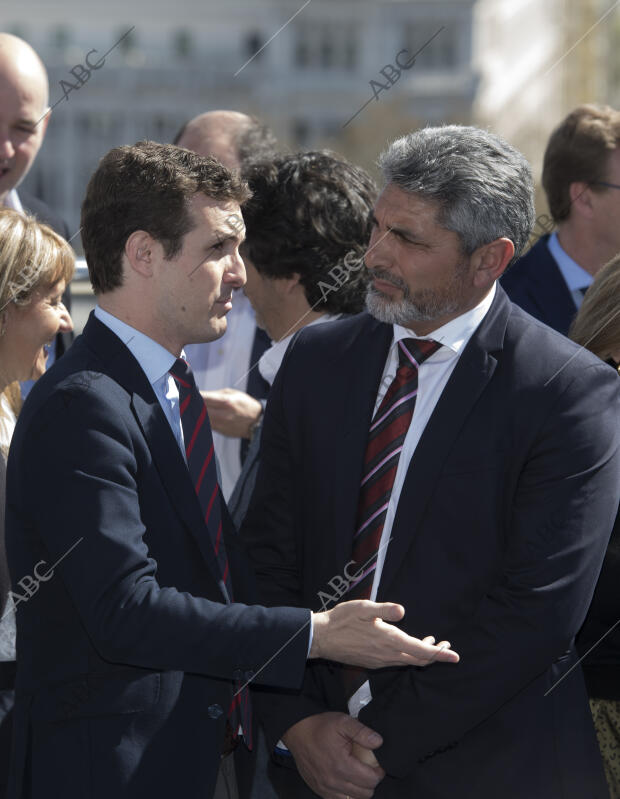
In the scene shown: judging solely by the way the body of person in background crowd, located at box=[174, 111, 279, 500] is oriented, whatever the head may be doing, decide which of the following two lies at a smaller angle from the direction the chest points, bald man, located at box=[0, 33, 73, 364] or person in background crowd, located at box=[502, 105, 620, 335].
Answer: the bald man

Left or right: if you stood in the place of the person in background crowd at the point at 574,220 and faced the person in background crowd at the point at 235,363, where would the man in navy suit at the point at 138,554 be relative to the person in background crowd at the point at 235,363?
left

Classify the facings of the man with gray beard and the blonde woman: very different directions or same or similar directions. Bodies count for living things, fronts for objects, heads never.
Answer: very different directions

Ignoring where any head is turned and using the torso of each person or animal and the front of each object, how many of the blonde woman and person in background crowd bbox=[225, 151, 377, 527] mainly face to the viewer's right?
1

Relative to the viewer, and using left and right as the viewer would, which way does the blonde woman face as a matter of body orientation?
facing to the right of the viewer

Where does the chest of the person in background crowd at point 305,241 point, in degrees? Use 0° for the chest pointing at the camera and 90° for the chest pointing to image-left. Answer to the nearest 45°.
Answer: approximately 90°

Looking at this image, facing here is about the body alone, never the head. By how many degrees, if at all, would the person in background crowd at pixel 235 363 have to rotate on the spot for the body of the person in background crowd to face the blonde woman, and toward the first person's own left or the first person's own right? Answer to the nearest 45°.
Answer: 0° — they already face them

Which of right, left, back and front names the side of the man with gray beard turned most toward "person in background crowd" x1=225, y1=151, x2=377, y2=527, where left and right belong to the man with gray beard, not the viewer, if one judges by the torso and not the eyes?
right

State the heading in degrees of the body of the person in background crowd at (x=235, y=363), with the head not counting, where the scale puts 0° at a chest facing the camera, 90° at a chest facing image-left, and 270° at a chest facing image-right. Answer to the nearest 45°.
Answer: approximately 45°

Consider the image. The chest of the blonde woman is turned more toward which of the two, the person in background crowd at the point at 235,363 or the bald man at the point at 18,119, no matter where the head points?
the person in background crowd

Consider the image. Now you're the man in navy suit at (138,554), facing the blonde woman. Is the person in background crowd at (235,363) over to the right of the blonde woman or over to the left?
right
